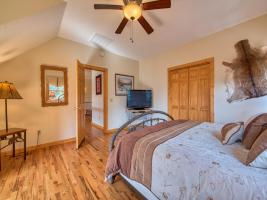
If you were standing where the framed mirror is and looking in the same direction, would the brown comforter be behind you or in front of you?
in front

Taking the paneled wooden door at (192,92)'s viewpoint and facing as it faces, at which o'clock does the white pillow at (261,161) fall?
The white pillow is roughly at 10 o'clock from the paneled wooden door.

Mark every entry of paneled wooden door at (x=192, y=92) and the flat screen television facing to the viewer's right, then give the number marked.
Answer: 0

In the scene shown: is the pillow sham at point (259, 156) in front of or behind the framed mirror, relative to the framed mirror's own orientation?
in front

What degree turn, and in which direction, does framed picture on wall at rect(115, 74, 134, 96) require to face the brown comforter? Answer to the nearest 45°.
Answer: approximately 45° to its right

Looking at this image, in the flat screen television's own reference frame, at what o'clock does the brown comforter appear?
The brown comforter is roughly at 12 o'clock from the flat screen television.

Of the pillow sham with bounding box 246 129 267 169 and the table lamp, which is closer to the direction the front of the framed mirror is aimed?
the pillow sham

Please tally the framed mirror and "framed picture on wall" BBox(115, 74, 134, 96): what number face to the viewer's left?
0

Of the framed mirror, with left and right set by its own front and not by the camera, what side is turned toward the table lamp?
right
